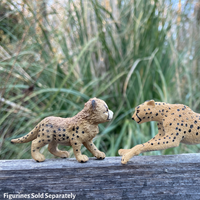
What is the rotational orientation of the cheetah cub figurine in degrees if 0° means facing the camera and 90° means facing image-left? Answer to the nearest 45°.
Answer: approximately 270°

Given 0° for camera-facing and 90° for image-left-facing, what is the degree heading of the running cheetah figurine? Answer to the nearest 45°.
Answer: approximately 90°

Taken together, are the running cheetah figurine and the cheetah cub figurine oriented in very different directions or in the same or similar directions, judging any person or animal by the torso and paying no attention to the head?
very different directions

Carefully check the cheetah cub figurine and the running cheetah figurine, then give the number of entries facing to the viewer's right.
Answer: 1
